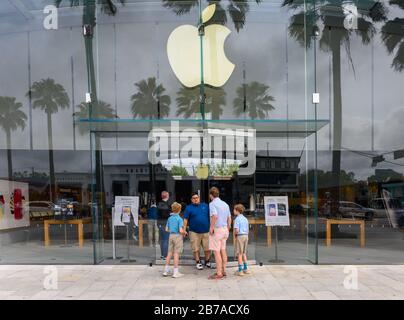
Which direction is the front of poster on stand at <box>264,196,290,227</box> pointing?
toward the camera

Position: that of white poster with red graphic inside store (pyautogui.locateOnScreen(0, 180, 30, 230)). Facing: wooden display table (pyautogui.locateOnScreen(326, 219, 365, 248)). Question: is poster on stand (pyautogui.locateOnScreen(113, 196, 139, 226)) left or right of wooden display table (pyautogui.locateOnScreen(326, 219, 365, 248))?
right

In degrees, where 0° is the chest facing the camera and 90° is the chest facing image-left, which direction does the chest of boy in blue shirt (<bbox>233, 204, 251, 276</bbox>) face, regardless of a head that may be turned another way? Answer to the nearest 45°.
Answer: approximately 135°

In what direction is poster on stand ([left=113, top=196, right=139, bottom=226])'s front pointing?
toward the camera
